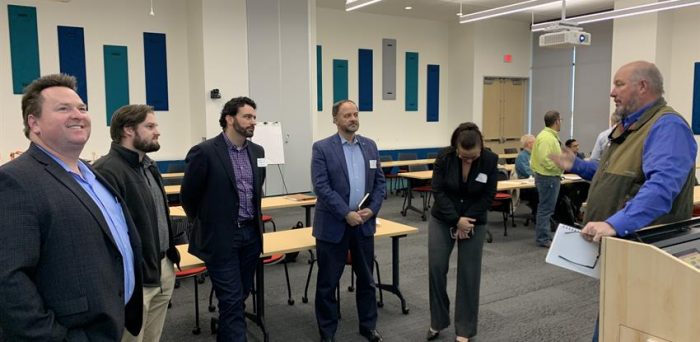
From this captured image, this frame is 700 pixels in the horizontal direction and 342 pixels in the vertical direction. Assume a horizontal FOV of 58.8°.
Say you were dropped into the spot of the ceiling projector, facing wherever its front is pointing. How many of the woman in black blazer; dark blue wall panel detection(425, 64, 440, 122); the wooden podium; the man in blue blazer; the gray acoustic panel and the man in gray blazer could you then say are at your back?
2

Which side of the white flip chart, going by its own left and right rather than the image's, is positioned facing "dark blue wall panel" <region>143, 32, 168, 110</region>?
right

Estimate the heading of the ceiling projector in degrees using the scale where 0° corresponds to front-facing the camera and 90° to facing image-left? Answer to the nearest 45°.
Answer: approximately 315°

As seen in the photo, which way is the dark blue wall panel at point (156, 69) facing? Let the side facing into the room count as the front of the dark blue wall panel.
toward the camera

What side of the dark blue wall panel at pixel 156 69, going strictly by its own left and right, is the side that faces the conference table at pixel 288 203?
front

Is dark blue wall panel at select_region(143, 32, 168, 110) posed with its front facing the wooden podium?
yes

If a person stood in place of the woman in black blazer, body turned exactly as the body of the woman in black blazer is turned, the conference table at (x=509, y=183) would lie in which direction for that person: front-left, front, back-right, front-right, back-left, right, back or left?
back

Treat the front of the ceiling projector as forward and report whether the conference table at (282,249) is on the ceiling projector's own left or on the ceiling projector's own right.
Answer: on the ceiling projector's own right

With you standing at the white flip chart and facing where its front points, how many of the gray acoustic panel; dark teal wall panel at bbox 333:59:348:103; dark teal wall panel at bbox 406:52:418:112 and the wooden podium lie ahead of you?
1

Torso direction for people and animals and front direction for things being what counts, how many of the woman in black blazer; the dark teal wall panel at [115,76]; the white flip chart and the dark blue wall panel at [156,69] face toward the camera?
4

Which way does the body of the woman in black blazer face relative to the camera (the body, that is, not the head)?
toward the camera

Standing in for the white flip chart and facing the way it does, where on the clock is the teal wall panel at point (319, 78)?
The teal wall panel is roughly at 7 o'clock from the white flip chart.

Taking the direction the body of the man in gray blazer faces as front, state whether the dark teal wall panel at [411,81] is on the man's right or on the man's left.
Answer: on the man's left

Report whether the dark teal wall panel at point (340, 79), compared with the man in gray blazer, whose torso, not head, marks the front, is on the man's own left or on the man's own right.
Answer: on the man's own left

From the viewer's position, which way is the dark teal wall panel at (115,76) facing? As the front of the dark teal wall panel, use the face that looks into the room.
facing the viewer

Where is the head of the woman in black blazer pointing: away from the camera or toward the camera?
toward the camera

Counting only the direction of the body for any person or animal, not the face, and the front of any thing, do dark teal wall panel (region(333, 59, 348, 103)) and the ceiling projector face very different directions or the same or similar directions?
same or similar directions
